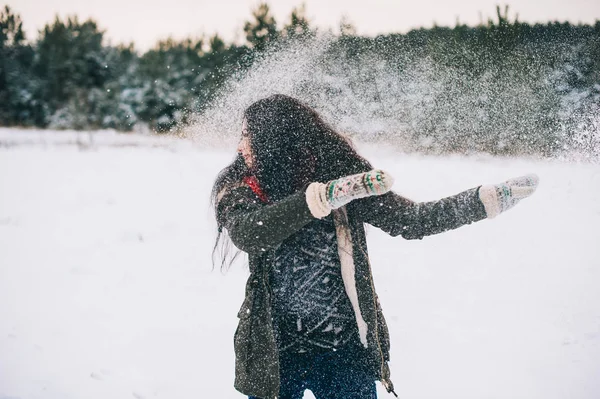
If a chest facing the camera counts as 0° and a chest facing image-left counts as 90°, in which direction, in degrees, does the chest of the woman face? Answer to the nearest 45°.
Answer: approximately 0°

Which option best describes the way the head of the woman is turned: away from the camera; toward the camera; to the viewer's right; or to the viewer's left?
to the viewer's left
